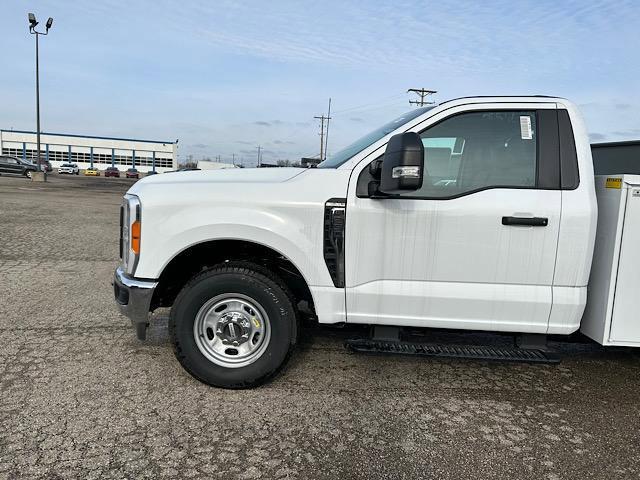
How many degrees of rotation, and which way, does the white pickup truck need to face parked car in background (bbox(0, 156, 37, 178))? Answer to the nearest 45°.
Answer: approximately 45° to its right

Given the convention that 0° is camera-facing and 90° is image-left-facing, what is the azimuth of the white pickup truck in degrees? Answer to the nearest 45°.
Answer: approximately 90°
